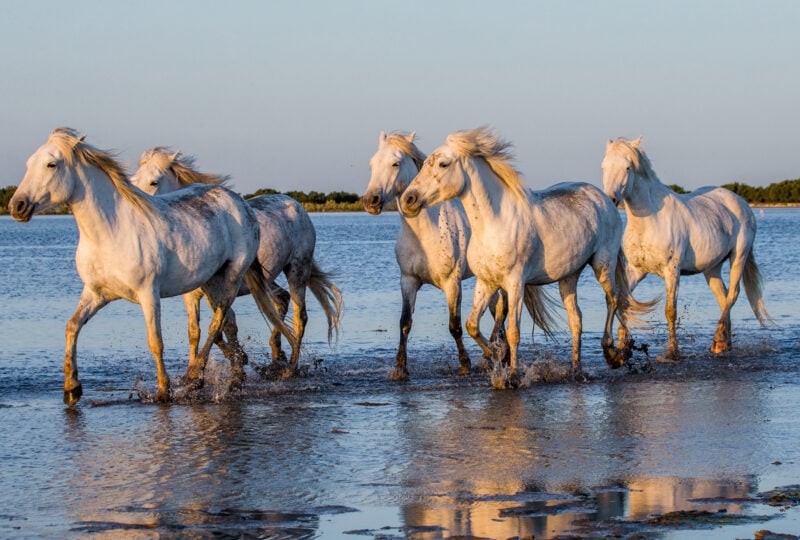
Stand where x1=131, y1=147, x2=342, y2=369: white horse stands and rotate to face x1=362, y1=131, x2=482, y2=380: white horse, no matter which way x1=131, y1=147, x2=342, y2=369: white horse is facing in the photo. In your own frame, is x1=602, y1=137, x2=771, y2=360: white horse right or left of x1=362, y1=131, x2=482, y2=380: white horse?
left

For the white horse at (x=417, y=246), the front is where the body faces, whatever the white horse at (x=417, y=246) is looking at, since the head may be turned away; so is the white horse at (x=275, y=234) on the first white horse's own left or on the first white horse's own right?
on the first white horse's own right

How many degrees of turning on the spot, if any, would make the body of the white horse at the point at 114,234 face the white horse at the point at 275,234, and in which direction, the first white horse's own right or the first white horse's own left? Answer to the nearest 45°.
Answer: approximately 180°

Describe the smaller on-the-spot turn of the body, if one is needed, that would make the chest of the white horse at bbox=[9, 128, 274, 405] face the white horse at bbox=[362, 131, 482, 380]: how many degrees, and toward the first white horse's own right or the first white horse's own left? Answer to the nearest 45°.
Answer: approximately 180°

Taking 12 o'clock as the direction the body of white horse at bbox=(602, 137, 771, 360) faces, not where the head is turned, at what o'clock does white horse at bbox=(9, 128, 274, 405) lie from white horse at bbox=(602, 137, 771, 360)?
white horse at bbox=(9, 128, 274, 405) is roughly at 12 o'clock from white horse at bbox=(602, 137, 771, 360).
